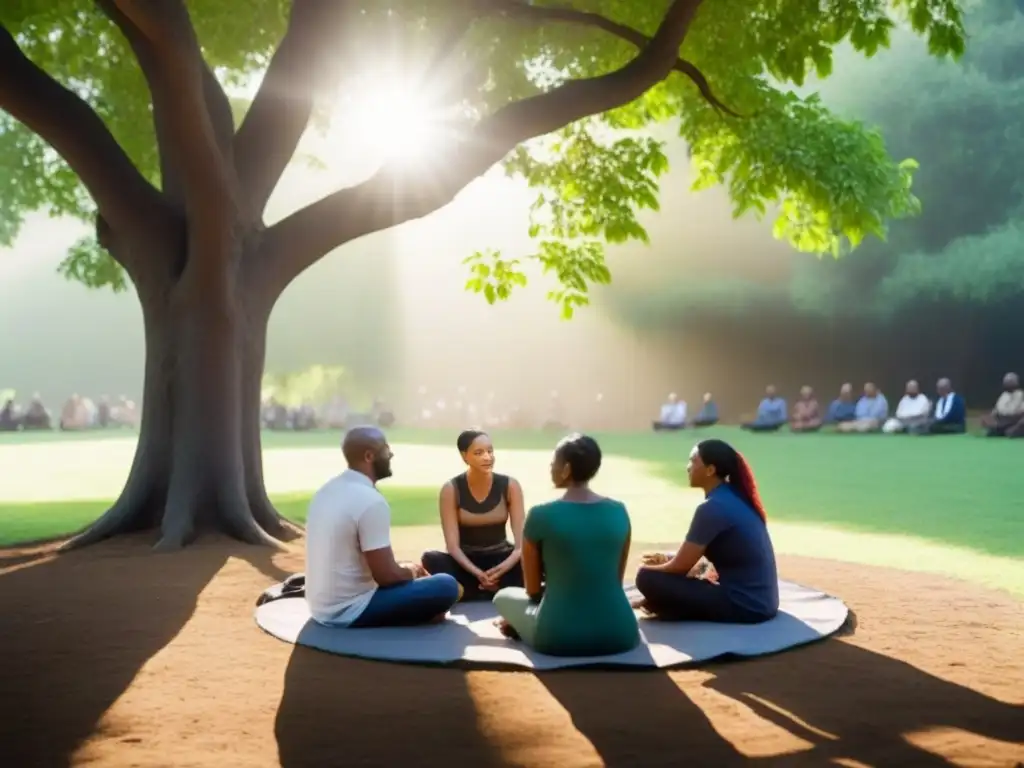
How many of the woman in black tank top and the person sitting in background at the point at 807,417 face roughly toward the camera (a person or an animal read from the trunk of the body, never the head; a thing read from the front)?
2

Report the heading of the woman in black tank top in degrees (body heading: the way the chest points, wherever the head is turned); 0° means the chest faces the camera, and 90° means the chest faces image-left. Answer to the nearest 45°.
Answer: approximately 0°

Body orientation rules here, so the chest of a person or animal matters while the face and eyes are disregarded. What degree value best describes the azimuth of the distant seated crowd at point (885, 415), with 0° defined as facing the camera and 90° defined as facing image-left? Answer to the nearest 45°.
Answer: approximately 45°

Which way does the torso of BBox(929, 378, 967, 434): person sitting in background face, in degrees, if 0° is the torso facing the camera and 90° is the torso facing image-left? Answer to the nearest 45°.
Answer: approximately 45°

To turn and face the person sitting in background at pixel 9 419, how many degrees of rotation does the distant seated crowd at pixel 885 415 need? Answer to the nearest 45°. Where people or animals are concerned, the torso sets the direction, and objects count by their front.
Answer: approximately 45° to their right
